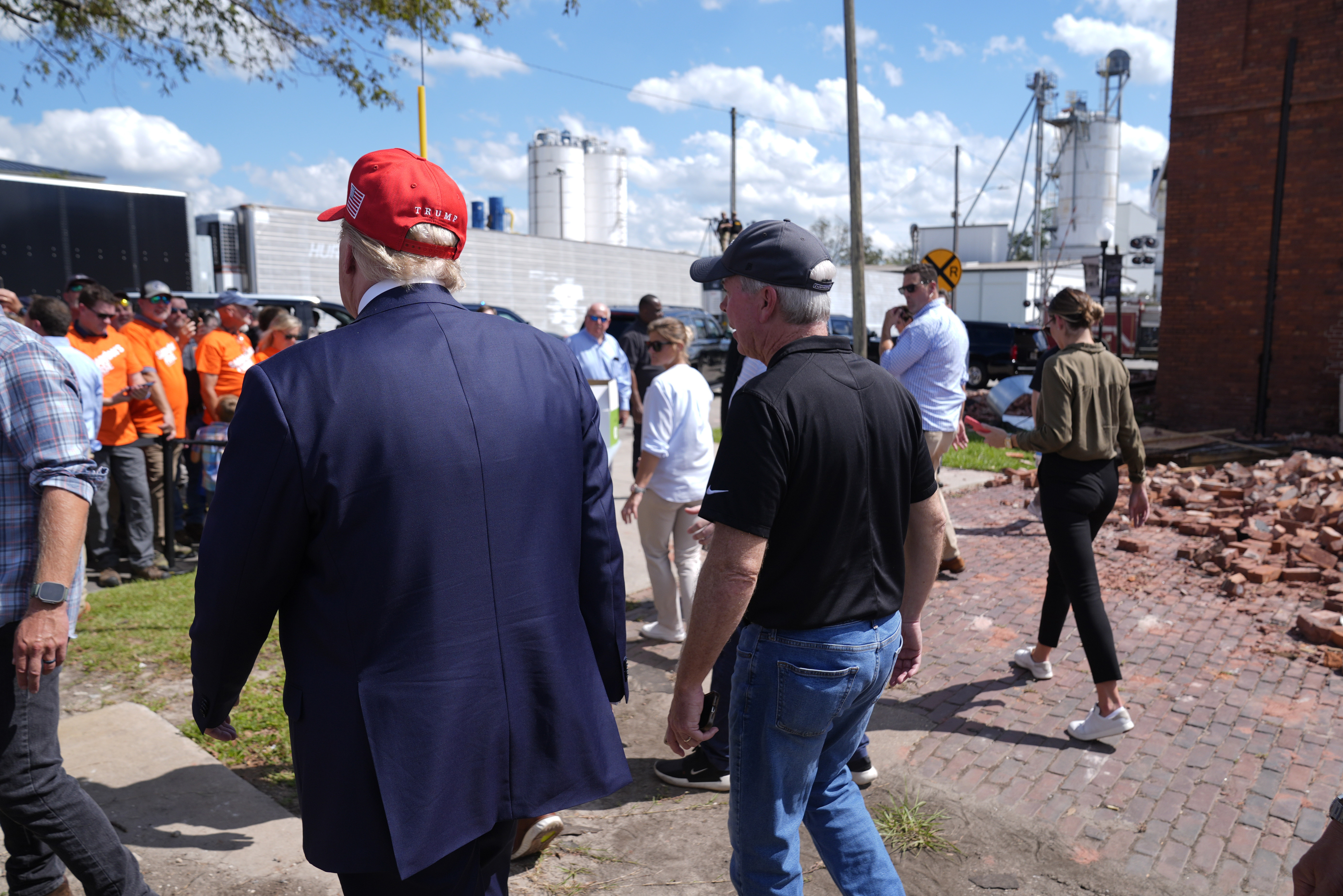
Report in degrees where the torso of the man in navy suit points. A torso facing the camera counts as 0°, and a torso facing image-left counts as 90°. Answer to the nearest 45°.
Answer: approximately 135°

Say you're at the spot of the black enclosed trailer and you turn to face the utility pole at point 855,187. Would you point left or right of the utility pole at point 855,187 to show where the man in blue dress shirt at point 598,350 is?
right

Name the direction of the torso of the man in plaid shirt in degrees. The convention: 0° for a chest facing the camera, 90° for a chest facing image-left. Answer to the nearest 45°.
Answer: approximately 90°

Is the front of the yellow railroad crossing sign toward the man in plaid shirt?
yes

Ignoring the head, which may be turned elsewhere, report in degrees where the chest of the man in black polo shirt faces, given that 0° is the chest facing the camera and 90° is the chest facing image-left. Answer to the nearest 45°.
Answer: approximately 135°

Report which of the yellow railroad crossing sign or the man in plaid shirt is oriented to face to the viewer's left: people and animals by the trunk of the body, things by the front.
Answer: the man in plaid shirt

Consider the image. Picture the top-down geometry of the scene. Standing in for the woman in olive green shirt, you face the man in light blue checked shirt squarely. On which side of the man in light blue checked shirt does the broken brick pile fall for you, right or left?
right
